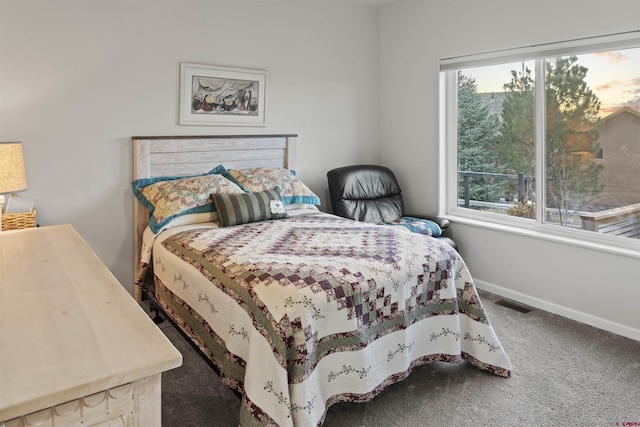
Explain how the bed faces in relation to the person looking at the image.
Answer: facing the viewer and to the right of the viewer

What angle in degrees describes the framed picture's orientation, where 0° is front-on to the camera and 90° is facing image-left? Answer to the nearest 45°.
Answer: approximately 315°

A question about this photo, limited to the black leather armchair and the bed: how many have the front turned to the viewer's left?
0

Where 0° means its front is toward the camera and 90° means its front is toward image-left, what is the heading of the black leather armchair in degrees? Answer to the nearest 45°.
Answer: approximately 315°

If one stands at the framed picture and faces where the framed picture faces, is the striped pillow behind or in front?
in front

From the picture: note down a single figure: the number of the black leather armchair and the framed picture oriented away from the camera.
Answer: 0

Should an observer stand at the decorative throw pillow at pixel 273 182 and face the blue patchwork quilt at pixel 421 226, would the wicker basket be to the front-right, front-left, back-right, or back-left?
back-right

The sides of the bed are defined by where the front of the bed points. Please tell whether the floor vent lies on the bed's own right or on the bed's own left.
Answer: on the bed's own left

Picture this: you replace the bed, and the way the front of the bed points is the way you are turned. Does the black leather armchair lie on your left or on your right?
on your left

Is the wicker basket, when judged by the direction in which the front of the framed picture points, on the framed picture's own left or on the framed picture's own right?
on the framed picture's own right
